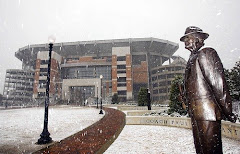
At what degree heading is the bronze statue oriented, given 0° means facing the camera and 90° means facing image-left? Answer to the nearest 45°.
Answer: approximately 45°
